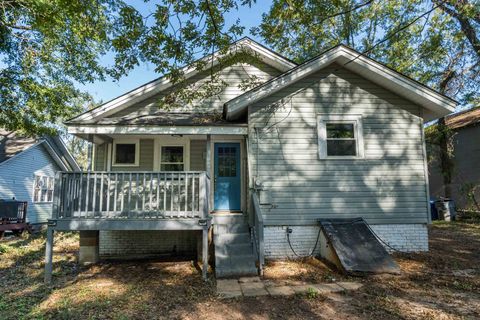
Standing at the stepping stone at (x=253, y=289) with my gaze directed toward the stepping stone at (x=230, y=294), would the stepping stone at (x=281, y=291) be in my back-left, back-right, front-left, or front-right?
back-left

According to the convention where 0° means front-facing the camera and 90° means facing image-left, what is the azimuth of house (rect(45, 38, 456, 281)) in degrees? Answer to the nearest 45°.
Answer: approximately 0°

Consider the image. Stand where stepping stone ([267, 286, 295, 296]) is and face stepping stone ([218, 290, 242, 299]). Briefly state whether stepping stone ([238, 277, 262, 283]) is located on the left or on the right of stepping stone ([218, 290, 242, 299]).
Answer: right

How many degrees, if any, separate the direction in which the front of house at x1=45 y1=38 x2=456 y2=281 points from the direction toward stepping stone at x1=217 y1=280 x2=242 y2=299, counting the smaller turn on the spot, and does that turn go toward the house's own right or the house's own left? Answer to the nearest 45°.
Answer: approximately 45° to the house's own right
